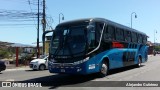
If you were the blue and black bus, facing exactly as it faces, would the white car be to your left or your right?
on your right

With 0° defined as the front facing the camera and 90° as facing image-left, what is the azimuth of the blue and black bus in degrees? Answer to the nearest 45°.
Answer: approximately 45°

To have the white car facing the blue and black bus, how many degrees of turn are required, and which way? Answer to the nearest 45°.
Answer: approximately 135° to its left
